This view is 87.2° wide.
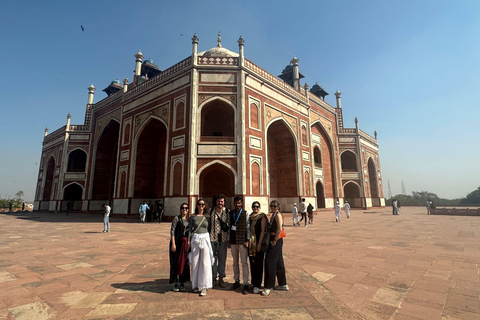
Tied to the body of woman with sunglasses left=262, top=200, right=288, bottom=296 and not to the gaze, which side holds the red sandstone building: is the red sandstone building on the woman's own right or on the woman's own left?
on the woman's own right

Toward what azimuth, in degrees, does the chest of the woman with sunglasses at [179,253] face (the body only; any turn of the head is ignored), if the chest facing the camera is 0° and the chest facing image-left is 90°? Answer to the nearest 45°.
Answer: approximately 315°

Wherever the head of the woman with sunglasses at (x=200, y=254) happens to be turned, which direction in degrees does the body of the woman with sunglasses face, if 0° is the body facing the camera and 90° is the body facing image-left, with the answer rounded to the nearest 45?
approximately 0°

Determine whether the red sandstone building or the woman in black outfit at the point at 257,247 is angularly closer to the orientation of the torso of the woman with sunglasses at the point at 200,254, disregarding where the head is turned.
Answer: the woman in black outfit

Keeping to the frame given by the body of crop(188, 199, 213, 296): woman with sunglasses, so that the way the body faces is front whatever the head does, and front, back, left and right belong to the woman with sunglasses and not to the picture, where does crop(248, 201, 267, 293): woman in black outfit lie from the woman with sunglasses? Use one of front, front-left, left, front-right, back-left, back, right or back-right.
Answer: left

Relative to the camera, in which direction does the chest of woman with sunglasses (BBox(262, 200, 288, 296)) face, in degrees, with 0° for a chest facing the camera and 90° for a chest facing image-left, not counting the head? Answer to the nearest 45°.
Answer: approximately 45°
